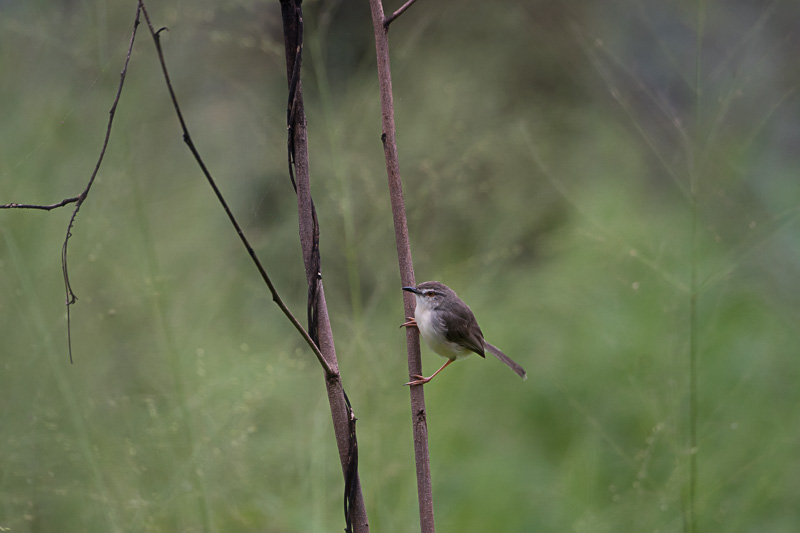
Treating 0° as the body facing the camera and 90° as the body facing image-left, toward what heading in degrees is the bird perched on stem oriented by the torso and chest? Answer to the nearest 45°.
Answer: approximately 90°
